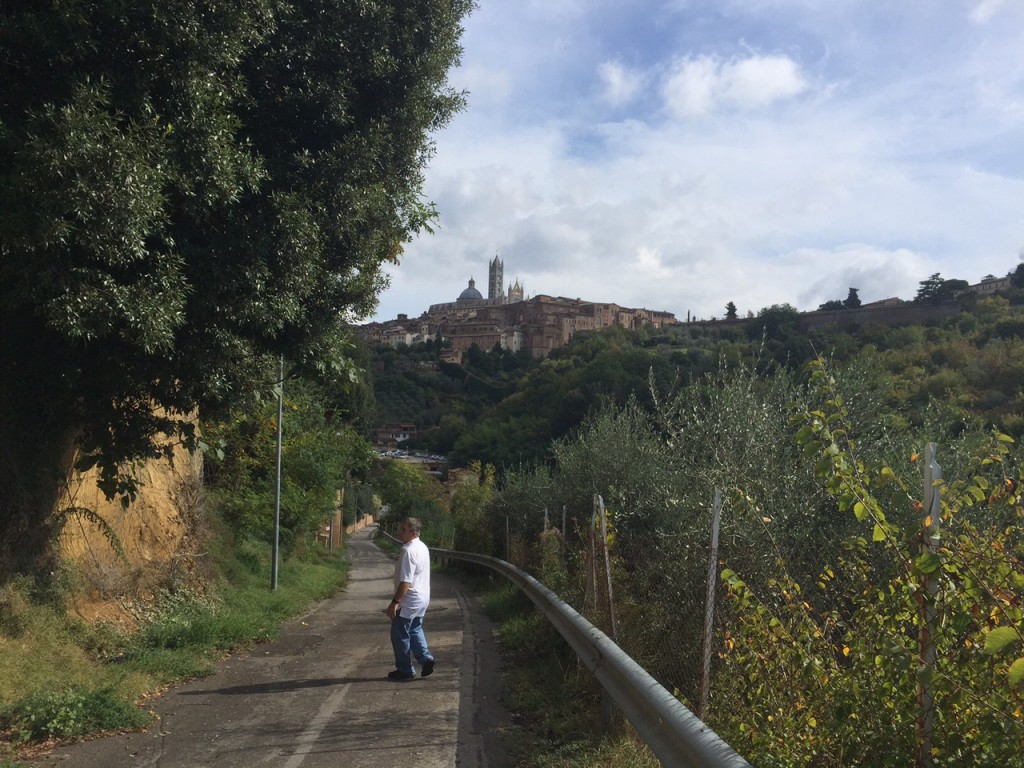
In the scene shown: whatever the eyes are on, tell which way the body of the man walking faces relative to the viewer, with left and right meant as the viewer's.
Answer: facing away from the viewer and to the left of the viewer

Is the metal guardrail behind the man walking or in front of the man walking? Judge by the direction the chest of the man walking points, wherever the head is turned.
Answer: behind

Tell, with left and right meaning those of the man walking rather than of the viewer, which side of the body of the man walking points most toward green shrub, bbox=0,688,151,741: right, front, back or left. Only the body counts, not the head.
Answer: left
